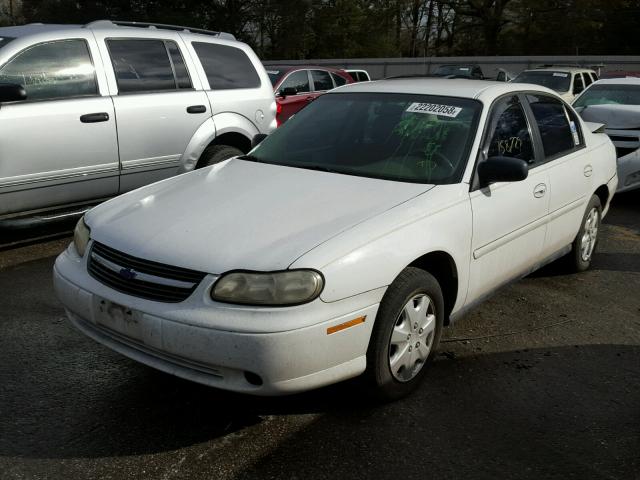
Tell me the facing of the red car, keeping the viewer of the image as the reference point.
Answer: facing the viewer and to the left of the viewer

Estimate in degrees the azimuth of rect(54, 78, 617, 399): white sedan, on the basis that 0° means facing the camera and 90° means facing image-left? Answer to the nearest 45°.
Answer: approximately 45°

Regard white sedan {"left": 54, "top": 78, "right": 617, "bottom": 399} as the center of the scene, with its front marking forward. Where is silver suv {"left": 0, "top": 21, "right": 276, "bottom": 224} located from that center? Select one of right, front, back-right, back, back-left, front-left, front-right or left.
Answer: right

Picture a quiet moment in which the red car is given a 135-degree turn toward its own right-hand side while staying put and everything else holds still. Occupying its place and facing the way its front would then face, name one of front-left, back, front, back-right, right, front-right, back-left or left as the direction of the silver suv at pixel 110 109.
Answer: back

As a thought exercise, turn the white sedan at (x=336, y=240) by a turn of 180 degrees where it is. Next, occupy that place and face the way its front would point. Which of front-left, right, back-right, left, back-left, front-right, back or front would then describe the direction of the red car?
front-left
